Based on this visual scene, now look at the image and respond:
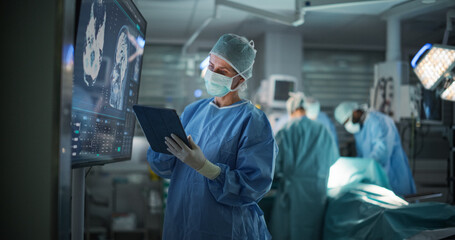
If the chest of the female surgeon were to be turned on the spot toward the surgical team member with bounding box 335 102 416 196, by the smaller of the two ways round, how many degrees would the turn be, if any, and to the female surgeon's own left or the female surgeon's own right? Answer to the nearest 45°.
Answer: approximately 180°

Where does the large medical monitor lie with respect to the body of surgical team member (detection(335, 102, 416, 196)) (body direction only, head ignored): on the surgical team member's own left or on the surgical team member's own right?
on the surgical team member's own left

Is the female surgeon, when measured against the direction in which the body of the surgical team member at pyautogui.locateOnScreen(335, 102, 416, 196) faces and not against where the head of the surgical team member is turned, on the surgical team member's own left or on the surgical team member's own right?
on the surgical team member's own left

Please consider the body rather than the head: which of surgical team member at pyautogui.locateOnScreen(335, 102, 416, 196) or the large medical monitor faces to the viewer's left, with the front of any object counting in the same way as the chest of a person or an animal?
the surgical team member

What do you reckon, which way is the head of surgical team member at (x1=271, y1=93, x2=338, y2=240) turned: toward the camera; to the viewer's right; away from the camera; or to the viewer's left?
away from the camera

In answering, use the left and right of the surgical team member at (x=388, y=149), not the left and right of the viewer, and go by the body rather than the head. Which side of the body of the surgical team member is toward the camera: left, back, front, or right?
left

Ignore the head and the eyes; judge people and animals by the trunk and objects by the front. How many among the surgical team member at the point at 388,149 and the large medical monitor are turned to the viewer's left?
1

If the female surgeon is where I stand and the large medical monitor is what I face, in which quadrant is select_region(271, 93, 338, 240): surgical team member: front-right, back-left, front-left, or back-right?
back-right

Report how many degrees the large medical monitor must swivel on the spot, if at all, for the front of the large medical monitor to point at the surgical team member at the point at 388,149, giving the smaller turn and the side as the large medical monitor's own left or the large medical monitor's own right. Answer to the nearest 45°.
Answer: approximately 90° to the large medical monitor's own left

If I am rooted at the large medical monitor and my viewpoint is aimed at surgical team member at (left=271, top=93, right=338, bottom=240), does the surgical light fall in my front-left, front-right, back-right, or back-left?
front-right

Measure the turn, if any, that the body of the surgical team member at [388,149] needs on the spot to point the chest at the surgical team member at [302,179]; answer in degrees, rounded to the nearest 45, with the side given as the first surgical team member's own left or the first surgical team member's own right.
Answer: approximately 45° to the first surgical team member's own left

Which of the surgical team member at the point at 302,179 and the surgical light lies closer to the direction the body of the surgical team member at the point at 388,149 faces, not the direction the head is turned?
the surgical team member

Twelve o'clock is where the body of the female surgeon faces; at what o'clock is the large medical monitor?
The large medical monitor is roughly at 1 o'clock from the female surgeon.

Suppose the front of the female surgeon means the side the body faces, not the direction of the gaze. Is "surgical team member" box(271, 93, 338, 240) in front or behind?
behind
